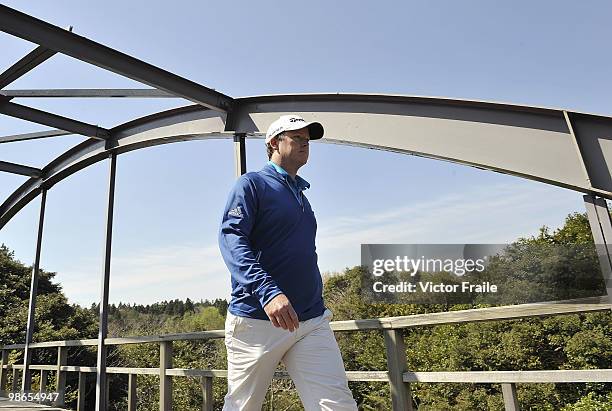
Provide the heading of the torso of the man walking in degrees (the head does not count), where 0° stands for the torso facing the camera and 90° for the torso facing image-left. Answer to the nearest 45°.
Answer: approximately 315°
